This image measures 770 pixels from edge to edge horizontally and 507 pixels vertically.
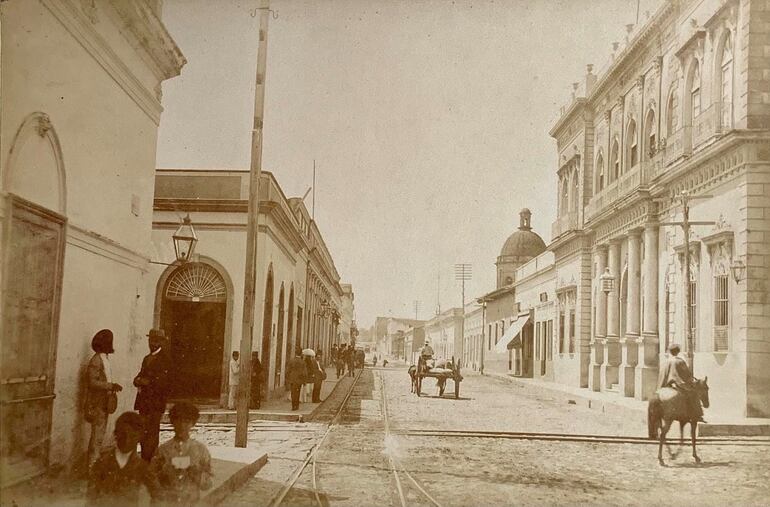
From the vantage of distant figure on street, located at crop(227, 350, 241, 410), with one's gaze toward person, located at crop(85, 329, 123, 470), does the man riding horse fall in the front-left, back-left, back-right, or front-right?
front-left

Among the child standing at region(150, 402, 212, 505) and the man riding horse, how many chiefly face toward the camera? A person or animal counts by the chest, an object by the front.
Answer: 1

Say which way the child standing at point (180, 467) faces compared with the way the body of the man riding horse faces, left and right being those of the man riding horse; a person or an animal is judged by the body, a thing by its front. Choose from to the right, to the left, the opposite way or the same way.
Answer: to the right

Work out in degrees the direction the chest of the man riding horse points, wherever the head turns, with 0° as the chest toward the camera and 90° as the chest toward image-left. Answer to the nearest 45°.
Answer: approximately 225°

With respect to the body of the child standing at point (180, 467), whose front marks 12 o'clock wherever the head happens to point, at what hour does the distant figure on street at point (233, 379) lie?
The distant figure on street is roughly at 6 o'clock from the child standing.

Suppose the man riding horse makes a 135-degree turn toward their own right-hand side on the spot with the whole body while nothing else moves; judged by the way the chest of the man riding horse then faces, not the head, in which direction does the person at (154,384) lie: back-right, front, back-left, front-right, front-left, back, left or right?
front-right

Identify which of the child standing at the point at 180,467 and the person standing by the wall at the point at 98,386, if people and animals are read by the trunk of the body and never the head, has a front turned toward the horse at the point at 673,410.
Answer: the person standing by the wall

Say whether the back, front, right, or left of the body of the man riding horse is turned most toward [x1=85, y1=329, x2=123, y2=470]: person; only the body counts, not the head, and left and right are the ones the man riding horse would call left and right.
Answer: back

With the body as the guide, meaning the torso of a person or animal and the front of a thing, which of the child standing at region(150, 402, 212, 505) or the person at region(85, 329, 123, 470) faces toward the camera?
the child standing

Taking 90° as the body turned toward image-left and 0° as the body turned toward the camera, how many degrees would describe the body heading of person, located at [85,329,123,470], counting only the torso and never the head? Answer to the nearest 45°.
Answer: approximately 270°

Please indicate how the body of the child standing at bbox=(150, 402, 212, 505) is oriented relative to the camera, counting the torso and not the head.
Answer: toward the camera

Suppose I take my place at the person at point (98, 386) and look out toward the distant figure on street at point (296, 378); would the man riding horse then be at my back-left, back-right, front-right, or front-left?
front-right

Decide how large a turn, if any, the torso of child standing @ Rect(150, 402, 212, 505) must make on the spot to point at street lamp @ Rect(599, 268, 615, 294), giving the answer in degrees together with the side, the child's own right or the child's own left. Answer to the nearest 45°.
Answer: approximately 135° to the child's own left
